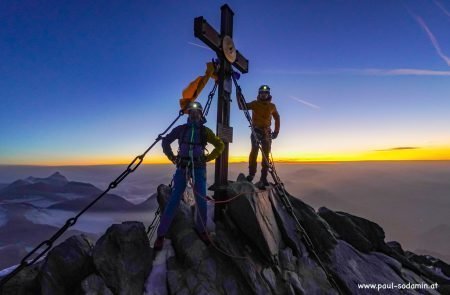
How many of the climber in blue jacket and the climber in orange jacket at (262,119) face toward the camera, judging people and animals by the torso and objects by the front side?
2

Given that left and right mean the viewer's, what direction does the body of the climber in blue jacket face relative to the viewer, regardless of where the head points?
facing the viewer

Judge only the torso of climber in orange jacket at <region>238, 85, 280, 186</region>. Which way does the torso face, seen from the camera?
toward the camera

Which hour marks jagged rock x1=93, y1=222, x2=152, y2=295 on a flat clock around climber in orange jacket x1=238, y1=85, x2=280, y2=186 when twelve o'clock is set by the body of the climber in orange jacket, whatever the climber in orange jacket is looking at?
The jagged rock is roughly at 1 o'clock from the climber in orange jacket.

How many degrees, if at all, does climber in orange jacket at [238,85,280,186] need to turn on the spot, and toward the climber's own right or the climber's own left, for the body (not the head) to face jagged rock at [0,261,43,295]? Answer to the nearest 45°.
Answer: approximately 45° to the climber's own right

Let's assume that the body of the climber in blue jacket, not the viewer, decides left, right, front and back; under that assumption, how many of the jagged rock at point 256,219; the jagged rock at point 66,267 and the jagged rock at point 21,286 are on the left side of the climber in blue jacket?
1

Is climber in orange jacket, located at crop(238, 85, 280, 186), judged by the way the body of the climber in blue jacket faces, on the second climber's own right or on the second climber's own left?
on the second climber's own left
